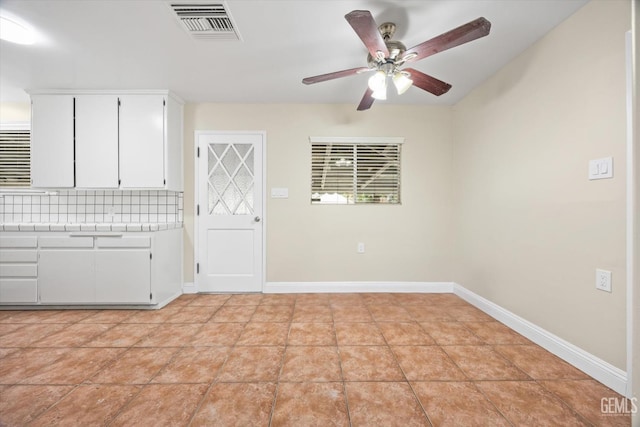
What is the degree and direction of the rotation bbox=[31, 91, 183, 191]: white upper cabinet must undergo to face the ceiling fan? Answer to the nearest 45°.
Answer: approximately 45° to its left

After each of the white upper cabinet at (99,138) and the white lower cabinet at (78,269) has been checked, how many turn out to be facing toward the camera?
2

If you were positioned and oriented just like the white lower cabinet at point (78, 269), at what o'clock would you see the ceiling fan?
The ceiling fan is roughly at 11 o'clock from the white lower cabinet.

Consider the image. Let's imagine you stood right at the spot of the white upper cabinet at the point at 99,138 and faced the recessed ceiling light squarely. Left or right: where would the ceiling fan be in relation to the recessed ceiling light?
left

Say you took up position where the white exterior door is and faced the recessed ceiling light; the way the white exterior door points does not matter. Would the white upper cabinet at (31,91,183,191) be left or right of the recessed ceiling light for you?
right

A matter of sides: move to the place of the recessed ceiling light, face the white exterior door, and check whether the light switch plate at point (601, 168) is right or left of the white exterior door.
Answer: right

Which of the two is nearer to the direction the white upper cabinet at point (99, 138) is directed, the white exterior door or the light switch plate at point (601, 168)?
the light switch plate

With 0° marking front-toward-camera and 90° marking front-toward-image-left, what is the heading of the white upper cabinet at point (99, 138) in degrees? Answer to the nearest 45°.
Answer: approximately 0°

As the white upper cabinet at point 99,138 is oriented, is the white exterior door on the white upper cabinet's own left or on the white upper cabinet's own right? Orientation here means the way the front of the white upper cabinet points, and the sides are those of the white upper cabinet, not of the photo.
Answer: on the white upper cabinet's own left
